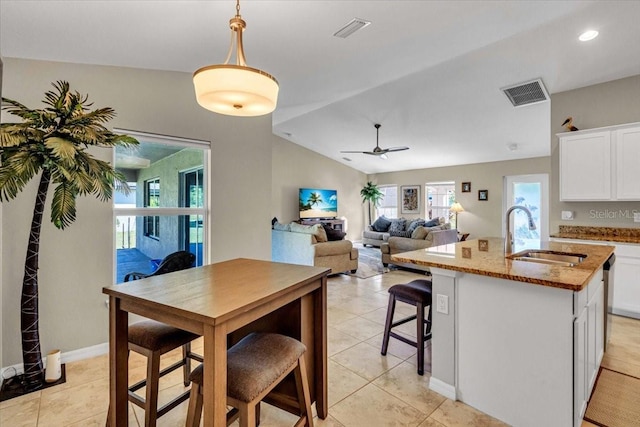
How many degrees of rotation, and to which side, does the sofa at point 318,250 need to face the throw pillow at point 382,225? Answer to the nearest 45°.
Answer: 0° — it already faces it

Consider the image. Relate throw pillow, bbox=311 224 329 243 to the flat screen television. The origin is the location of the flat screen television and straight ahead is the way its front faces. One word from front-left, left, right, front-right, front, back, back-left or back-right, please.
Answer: front-right

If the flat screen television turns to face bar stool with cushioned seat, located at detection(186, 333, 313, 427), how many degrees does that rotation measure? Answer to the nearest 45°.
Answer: approximately 45° to its right

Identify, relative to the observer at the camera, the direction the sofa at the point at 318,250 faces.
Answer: facing away from the viewer and to the right of the viewer

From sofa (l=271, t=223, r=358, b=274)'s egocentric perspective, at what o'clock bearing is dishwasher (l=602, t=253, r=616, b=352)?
The dishwasher is roughly at 3 o'clock from the sofa.

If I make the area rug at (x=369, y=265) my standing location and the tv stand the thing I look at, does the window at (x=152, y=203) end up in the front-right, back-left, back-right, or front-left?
back-left

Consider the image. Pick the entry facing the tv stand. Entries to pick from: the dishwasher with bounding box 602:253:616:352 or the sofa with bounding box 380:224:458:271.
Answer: the sofa

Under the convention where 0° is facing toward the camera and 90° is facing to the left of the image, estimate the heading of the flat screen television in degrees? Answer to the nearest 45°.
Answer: approximately 315°

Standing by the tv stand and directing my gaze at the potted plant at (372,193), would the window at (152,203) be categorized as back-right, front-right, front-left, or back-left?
back-right

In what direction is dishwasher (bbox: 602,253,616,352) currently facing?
to the viewer's right

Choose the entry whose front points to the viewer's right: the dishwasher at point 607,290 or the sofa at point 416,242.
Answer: the dishwasher
